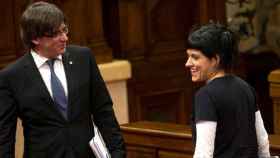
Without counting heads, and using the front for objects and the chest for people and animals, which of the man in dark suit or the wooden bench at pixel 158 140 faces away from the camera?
the wooden bench

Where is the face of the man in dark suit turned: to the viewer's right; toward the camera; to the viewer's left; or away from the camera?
to the viewer's right

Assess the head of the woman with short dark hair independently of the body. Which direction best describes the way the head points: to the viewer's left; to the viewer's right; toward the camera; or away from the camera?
to the viewer's left

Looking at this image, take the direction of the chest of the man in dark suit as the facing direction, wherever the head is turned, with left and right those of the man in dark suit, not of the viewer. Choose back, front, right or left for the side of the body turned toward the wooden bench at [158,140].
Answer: left
